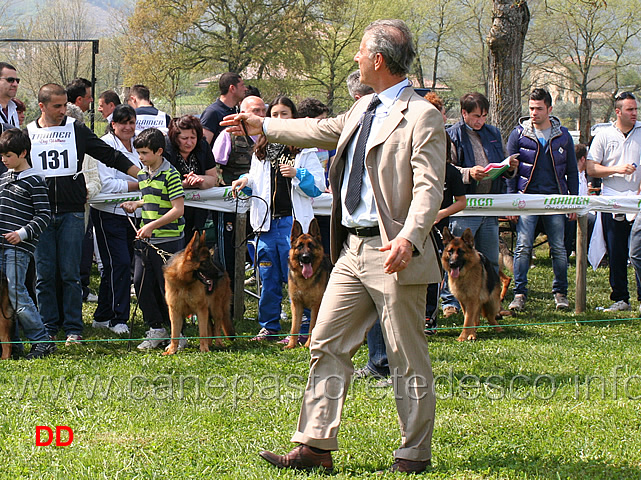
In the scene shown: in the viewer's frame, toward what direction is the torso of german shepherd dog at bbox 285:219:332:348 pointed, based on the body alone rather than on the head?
toward the camera

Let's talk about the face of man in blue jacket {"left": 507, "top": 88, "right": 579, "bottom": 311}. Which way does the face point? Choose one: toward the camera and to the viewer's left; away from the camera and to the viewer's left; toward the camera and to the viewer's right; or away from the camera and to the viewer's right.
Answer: toward the camera and to the viewer's left

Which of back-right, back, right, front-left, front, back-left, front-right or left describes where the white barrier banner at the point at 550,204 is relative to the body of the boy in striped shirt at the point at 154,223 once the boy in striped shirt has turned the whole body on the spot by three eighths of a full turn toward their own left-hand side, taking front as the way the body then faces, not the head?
front

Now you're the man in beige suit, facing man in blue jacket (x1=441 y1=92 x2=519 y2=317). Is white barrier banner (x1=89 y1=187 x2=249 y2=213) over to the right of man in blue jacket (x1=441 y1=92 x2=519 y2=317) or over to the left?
left

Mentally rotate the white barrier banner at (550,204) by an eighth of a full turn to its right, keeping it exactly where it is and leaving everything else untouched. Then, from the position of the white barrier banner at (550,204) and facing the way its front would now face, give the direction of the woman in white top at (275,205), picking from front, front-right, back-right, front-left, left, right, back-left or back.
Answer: front

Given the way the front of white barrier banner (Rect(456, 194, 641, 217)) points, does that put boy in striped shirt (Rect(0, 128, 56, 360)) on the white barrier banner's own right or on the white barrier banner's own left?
on the white barrier banner's own right

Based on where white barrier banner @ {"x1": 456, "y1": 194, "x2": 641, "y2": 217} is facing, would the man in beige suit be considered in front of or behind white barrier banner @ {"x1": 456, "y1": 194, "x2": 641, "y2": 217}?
in front

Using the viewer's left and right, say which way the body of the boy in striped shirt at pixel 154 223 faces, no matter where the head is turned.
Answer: facing the viewer and to the left of the viewer

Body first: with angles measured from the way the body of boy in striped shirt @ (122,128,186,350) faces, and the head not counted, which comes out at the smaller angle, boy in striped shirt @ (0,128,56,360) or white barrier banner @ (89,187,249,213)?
the boy in striped shirt

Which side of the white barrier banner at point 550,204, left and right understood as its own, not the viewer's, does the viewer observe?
front

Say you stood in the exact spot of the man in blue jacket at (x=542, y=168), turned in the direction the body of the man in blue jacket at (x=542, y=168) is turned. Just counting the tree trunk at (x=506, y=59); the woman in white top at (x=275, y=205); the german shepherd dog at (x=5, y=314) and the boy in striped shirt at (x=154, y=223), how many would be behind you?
1
